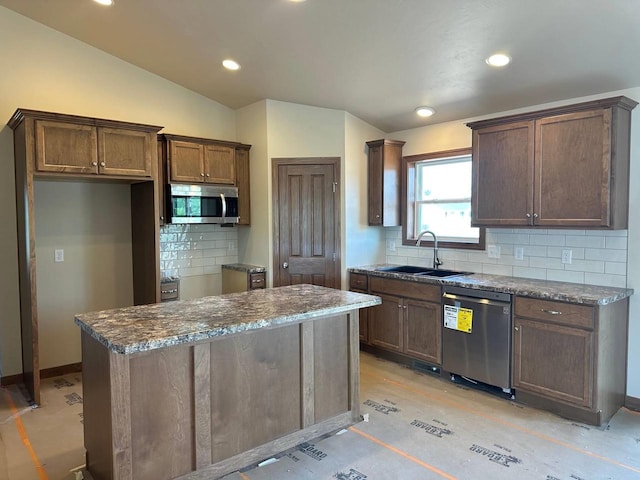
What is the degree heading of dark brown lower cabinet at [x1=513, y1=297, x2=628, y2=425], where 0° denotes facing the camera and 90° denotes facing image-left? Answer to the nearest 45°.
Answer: approximately 45°

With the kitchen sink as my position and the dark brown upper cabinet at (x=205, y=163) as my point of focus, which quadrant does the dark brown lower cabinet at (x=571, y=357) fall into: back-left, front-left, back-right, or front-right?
back-left

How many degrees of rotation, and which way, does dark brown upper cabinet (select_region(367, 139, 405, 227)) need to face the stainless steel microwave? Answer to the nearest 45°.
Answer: approximately 45° to its right

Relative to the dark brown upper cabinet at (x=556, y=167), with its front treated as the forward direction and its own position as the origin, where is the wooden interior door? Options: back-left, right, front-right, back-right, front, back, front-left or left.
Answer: front-right

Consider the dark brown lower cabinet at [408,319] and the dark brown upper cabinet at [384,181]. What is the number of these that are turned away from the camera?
0

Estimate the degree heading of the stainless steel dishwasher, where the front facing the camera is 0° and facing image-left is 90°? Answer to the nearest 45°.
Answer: approximately 45°

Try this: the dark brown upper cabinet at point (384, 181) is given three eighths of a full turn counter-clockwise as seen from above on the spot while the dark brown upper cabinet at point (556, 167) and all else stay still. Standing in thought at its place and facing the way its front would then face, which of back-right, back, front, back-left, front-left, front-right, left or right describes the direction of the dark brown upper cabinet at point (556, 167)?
front-right

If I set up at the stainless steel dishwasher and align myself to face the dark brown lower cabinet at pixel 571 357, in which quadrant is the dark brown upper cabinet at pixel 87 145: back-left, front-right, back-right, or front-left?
back-right

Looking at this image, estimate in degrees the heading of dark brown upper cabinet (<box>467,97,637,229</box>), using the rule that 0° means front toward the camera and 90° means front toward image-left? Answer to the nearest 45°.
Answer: approximately 45°
